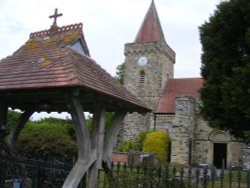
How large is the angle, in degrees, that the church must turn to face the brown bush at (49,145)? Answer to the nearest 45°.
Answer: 0° — it already faces it
